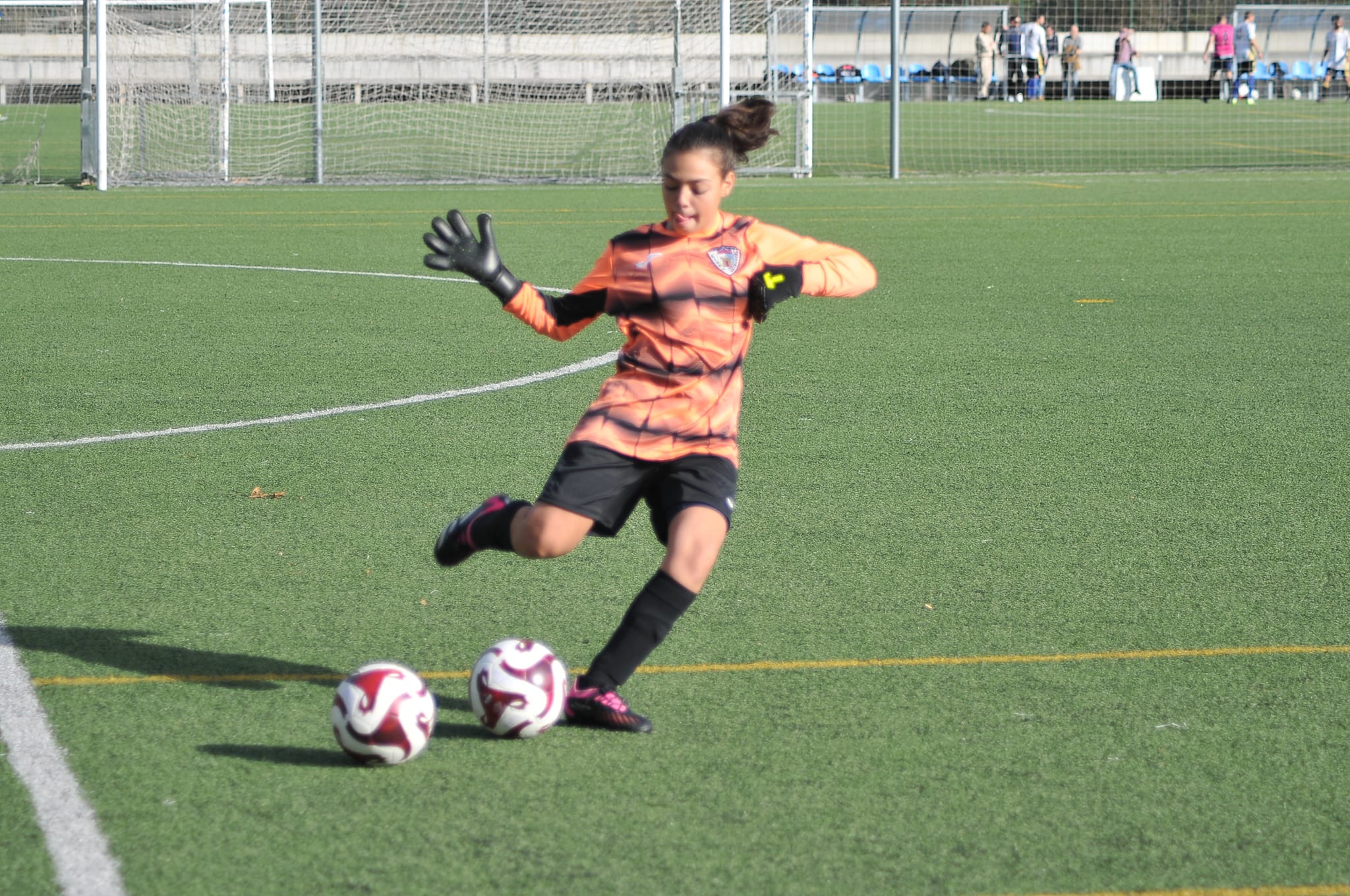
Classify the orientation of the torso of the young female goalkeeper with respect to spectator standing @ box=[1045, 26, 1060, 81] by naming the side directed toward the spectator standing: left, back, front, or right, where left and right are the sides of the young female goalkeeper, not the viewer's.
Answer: back

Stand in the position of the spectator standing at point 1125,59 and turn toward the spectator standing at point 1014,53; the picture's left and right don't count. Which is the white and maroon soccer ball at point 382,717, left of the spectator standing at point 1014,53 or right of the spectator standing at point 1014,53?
left

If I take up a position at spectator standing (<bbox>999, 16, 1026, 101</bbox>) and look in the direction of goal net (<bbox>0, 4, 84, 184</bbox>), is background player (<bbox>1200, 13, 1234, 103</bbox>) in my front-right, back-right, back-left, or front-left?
back-left

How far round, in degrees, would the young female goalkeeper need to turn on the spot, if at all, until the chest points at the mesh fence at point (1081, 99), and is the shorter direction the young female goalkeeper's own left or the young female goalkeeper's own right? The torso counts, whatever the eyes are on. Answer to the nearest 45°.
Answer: approximately 180°

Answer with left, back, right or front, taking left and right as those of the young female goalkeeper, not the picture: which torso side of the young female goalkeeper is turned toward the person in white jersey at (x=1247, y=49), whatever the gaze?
back

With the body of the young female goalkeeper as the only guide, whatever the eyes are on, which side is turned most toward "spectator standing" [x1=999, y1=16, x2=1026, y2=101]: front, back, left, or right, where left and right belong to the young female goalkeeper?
back

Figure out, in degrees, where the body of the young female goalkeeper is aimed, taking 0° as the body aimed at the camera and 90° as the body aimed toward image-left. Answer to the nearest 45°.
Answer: approximately 0°

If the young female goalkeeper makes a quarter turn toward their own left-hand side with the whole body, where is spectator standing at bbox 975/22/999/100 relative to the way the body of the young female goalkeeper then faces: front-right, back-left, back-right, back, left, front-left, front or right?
left

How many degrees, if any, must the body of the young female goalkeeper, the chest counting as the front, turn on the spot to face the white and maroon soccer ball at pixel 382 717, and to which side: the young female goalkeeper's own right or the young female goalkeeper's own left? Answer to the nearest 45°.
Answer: approximately 45° to the young female goalkeeper's own right

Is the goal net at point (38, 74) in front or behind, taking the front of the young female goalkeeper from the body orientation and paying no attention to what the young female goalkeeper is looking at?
behind
